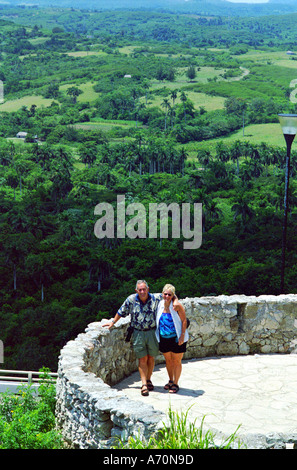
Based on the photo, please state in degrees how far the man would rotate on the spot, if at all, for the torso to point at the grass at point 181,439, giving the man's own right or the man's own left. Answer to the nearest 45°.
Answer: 0° — they already face it

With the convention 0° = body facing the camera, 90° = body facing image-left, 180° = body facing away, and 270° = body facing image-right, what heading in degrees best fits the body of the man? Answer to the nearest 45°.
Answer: approximately 0°

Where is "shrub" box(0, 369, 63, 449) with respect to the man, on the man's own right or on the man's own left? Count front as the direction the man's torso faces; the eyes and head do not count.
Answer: on the man's own right
